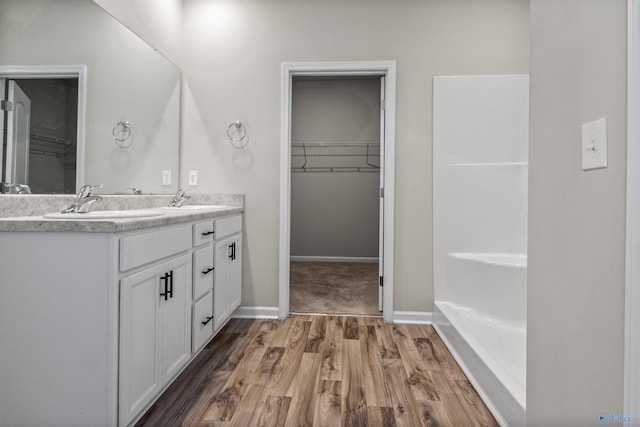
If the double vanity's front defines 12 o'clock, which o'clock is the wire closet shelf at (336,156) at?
The wire closet shelf is roughly at 9 o'clock from the double vanity.

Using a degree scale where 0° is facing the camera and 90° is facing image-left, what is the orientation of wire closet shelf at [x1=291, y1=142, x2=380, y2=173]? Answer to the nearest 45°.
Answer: approximately 0°

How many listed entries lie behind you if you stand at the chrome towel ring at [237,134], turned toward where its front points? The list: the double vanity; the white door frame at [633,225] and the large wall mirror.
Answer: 0

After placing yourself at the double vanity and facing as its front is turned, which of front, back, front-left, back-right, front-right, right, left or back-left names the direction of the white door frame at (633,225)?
front

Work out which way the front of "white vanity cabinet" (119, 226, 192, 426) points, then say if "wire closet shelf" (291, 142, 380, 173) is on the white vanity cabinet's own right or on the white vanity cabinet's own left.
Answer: on the white vanity cabinet's own left

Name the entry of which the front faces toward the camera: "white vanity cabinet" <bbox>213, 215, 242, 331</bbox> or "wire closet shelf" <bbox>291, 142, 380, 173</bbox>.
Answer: the wire closet shelf

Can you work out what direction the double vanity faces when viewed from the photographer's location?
facing the viewer and to the right of the viewer

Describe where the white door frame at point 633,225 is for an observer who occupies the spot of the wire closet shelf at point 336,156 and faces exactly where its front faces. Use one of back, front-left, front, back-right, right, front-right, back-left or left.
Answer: front

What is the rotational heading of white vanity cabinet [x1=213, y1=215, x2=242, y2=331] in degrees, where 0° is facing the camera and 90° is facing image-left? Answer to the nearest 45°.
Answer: approximately 270°

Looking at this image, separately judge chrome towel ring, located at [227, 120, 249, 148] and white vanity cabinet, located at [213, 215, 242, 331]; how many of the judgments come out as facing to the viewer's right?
1

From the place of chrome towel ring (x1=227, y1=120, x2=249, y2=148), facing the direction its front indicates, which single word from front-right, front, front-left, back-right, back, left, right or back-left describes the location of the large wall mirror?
front-right

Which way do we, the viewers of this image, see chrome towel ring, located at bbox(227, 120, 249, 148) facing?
facing the viewer

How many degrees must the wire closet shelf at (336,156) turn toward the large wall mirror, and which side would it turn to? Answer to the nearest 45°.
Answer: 0° — it already faces it
